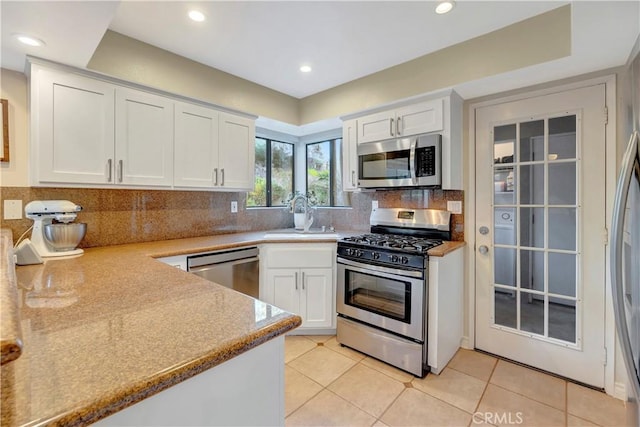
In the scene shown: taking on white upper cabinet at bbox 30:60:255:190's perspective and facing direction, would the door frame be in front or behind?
in front

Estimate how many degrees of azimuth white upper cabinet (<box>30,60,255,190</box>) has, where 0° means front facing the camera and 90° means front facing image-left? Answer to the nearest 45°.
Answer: approximately 315°

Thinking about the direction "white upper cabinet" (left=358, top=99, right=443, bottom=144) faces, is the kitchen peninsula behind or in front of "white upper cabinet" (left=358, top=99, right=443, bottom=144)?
in front

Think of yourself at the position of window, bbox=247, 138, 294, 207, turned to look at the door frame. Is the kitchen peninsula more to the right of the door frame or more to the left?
right

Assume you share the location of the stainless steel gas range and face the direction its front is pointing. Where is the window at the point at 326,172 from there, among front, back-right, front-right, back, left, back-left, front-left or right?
right

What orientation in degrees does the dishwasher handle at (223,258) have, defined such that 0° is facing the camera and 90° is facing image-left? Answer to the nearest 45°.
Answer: approximately 315°
